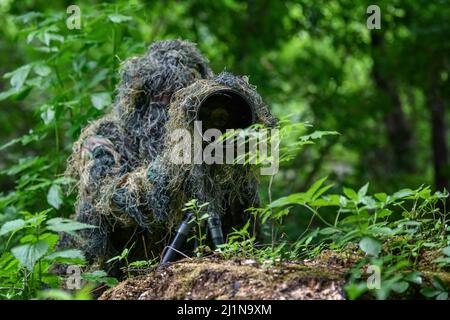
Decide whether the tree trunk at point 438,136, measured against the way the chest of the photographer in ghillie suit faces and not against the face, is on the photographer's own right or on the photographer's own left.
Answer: on the photographer's own left

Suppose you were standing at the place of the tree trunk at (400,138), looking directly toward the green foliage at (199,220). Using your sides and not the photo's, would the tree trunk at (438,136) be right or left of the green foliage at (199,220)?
left

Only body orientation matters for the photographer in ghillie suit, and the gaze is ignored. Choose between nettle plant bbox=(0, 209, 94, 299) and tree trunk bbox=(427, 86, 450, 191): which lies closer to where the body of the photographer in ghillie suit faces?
the nettle plant

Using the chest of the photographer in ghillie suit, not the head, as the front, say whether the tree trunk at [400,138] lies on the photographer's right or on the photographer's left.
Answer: on the photographer's left

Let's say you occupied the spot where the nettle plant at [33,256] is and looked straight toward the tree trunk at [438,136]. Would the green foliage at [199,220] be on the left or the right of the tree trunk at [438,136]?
right

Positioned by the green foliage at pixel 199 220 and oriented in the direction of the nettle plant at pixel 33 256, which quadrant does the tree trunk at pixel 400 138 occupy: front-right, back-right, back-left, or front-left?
back-right

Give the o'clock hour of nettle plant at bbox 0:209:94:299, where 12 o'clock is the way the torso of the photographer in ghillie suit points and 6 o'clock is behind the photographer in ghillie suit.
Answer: The nettle plant is roughly at 2 o'clock from the photographer in ghillie suit.

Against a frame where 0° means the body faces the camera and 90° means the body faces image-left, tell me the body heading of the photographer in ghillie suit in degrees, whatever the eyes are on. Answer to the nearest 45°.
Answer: approximately 315°
